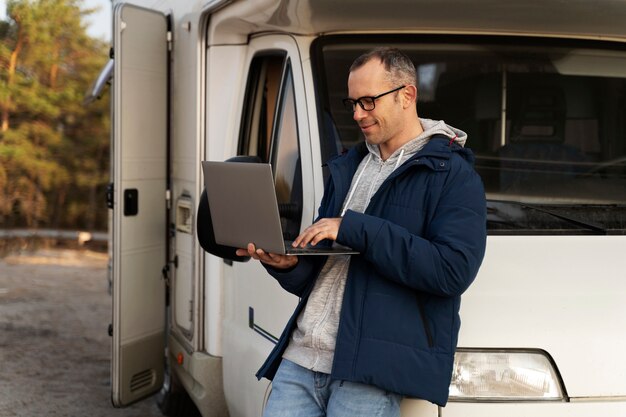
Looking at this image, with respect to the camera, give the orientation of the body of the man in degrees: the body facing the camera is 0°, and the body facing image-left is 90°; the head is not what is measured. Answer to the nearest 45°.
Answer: approximately 45°
